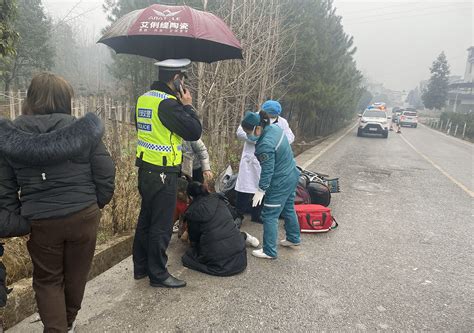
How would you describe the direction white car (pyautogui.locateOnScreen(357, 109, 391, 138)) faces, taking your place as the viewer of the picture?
facing the viewer

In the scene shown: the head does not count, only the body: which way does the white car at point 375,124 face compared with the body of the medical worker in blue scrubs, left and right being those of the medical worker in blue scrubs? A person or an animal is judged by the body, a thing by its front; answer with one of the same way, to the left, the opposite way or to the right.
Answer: to the left

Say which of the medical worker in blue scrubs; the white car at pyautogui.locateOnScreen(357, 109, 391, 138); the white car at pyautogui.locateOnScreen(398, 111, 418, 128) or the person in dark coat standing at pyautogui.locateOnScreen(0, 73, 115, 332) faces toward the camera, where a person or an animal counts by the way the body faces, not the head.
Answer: the white car at pyautogui.locateOnScreen(357, 109, 391, 138)

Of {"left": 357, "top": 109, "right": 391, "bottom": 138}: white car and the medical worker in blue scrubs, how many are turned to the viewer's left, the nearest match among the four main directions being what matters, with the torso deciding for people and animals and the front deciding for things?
1

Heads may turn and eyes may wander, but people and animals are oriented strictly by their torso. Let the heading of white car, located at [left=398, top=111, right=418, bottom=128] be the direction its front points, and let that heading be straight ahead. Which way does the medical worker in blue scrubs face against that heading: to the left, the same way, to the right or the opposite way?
to the left

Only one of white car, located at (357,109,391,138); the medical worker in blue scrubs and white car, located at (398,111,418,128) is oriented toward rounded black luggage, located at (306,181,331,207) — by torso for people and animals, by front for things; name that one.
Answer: white car, located at (357,109,391,138)

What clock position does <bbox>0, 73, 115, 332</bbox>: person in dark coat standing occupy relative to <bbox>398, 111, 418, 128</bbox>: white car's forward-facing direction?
The person in dark coat standing is roughly at 6 o'clock from the white car.

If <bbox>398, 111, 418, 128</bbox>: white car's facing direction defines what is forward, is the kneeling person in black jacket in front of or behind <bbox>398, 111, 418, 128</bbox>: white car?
behind

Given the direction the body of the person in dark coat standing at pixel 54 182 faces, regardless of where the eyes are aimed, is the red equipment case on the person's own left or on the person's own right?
on the person's own right

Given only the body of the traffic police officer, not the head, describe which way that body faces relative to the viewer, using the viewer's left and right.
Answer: facing away from the viewer and to the right of the viewer

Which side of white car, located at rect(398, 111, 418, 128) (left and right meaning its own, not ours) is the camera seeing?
back

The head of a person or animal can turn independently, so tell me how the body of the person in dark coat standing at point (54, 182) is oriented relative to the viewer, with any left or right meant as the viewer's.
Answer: facing away from the viewer

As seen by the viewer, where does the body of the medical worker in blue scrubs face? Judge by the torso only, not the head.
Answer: to the viewer's left

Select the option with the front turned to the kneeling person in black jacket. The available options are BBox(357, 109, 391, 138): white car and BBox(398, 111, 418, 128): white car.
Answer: BBox(357, 109, 391, 138): white car

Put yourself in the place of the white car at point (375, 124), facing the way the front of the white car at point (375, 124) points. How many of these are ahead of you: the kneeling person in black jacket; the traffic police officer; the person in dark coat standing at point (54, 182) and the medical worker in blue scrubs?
4
